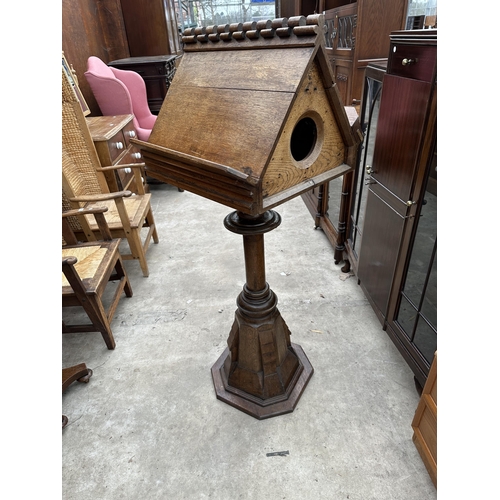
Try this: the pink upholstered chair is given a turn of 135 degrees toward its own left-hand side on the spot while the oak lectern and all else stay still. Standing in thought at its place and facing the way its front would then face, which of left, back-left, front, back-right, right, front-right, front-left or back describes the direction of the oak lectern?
back

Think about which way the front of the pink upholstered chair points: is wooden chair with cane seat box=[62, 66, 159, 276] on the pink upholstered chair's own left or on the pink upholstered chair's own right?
on the pink upholstered chair's own right

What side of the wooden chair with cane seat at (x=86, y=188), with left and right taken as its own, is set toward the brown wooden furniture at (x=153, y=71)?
left

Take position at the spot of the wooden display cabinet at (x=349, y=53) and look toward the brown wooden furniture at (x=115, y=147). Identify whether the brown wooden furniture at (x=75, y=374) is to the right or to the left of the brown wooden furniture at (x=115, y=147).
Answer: left

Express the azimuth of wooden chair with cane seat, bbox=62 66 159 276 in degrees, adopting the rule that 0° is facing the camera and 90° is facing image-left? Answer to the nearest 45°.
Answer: approximately 315°

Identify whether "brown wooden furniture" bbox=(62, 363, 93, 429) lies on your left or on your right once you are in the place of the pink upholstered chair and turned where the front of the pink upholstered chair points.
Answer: on your right

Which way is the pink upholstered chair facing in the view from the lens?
facing the viewer and to the right of the viewer

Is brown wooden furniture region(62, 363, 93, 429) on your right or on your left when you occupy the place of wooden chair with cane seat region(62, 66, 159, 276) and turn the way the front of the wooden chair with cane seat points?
on your right

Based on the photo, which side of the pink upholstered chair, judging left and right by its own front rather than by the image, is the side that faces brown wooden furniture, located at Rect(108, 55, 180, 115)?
left

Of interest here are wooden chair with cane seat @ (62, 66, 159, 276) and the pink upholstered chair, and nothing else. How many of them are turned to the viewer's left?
0
